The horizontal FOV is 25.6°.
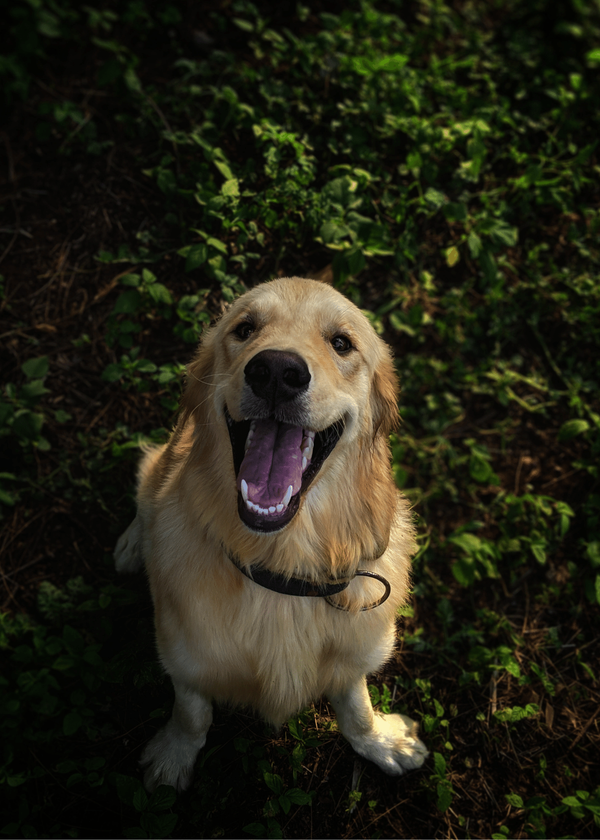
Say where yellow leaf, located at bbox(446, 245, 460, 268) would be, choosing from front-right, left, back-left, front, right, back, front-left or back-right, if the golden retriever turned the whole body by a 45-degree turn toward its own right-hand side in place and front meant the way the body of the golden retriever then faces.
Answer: back-right

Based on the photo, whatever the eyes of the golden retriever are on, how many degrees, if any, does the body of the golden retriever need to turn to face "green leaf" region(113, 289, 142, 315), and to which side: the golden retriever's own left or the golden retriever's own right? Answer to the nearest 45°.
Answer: approximately 135° to the golden retriever's own right

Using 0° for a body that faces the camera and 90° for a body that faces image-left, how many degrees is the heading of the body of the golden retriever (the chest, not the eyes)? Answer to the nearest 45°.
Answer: approximately 0°
